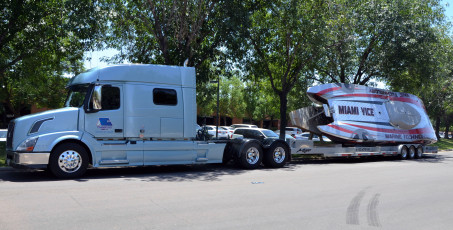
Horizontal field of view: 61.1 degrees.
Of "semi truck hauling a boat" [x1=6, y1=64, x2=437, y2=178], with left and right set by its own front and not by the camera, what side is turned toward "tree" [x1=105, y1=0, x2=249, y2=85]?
right

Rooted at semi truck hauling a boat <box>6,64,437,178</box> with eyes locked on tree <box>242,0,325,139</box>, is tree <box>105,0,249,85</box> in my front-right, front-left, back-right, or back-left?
front-left

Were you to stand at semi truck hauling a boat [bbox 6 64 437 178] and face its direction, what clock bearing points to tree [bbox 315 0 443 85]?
The tree is roughly at 5 o'clock from the semi truck hauling a boat.

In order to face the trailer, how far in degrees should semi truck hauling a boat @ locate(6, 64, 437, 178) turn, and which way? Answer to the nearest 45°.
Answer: approximately 135° to its right

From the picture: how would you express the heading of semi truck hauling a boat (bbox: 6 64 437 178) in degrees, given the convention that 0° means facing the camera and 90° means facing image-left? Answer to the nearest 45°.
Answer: approximately 90°

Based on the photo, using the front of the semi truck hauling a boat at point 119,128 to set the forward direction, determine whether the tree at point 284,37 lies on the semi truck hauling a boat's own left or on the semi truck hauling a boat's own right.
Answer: on the semi truck hauling a boat's own right

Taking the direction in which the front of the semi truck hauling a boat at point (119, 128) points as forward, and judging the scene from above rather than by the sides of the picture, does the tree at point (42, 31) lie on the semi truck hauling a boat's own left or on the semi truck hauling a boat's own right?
on the semi truck hauling a boat's own right
